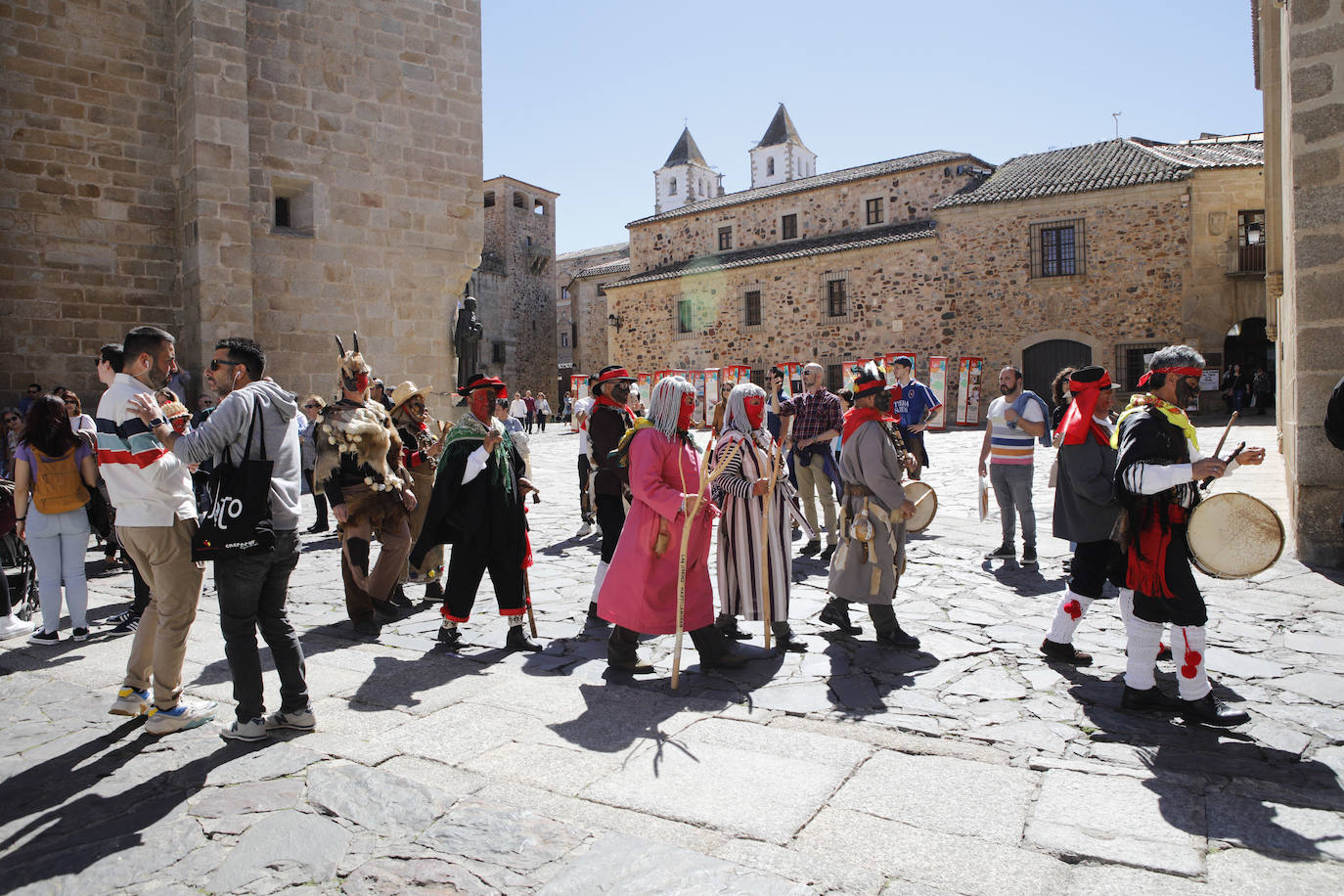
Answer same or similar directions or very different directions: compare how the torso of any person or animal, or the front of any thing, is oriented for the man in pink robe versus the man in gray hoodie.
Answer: very different directions

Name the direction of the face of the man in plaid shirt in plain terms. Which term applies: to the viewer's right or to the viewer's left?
to the viewer's left

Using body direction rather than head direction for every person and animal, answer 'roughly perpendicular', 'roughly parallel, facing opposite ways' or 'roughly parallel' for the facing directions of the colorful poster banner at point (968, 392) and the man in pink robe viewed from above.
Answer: roughly perpendicular

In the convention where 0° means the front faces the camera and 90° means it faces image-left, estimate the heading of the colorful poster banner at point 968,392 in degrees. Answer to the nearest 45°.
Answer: approximately 0°

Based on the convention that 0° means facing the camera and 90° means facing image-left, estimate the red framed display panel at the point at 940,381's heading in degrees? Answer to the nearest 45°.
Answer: approximately 0°
